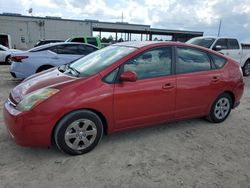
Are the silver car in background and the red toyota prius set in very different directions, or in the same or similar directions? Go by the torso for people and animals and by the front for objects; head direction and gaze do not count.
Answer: very different directions

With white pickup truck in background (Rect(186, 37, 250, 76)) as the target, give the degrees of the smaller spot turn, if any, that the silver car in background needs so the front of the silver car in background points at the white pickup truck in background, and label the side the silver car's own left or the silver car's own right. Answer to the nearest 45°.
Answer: approximately 45° to the silver car's own right

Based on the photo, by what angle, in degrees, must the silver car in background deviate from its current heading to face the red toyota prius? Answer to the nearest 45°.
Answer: approximately 135° to its right

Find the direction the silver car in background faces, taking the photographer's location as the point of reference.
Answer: facing away from the viewer and to the right of the viewer

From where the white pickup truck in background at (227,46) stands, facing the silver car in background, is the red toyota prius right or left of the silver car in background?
left

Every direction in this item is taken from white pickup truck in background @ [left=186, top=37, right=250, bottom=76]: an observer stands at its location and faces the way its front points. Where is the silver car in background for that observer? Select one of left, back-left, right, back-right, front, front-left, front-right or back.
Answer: front

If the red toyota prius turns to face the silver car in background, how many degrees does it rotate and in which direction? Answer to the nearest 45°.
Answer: approximately 90° to its right

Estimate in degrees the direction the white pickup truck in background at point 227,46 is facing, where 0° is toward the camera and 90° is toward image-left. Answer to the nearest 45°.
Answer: approximately 45°

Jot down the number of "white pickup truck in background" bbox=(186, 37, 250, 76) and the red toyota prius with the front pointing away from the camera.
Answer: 0

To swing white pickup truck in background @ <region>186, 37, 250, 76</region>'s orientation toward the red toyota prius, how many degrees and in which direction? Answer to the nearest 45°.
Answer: approximately 45° to its left
